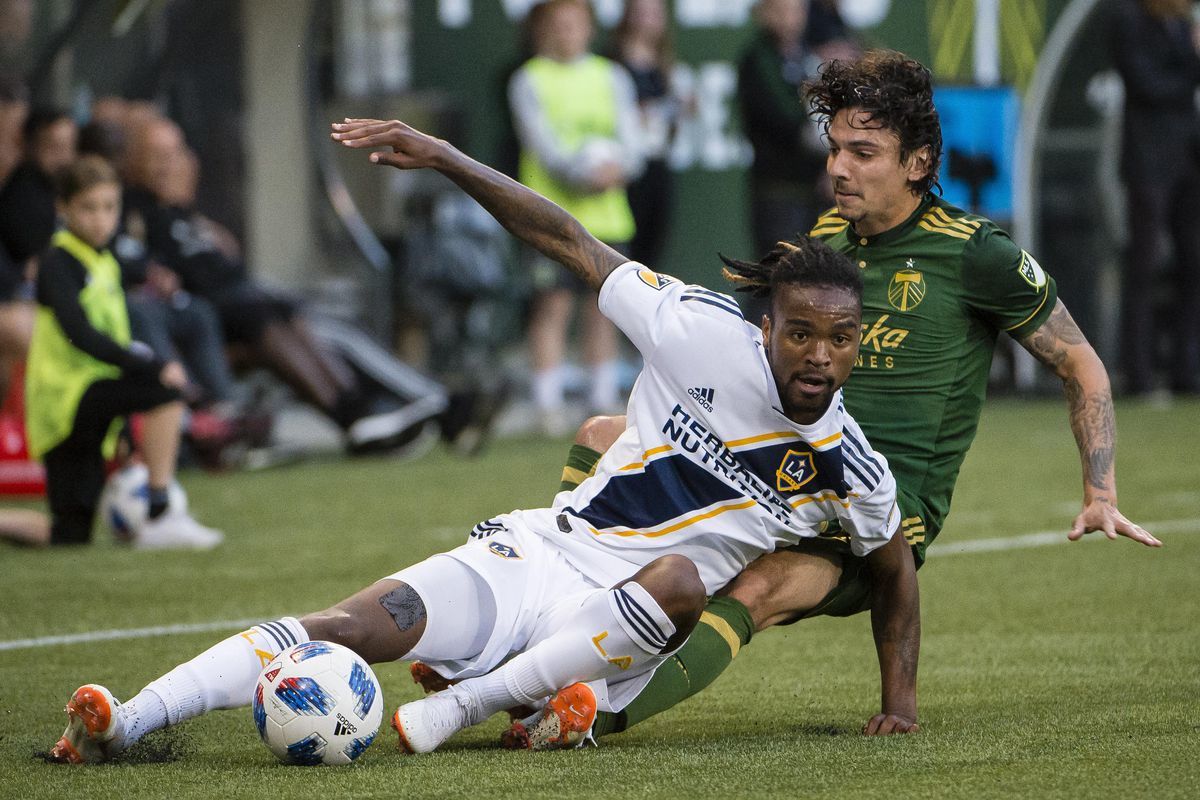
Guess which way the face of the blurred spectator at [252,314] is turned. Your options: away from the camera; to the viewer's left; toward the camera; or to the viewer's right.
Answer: to the viewer's right

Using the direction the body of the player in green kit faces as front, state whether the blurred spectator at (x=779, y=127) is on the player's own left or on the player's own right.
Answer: on the player's own right

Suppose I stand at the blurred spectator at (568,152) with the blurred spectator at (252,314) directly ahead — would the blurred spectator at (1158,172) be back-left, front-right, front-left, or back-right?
back-left

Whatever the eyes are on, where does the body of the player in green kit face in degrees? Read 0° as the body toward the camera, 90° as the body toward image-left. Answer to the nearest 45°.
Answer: approximately 45°

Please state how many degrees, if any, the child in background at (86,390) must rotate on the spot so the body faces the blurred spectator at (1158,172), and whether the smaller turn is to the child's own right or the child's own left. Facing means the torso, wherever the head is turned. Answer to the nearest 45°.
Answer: approximately 90° to the child's own left

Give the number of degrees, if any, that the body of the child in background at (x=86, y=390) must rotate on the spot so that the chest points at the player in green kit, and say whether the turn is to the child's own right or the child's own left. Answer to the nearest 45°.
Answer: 0° — they already face them

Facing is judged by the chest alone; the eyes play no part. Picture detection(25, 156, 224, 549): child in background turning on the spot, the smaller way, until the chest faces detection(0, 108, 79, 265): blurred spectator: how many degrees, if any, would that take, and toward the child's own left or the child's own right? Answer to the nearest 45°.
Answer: approximately 135° to the child's own left

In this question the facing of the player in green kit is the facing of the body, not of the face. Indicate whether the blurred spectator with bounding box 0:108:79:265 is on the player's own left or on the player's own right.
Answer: on the player's own right

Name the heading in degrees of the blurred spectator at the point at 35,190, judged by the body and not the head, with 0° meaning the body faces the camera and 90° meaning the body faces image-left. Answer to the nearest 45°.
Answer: approximately 315°

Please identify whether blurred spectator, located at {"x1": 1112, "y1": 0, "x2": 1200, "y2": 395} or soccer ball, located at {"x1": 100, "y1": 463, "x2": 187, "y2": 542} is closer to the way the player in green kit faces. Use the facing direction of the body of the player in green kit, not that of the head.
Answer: the soccer ball

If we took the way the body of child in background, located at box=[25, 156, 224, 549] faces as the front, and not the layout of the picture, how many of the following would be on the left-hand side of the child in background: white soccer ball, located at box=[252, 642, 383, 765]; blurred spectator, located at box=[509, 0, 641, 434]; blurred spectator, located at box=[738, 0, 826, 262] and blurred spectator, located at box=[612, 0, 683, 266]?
3

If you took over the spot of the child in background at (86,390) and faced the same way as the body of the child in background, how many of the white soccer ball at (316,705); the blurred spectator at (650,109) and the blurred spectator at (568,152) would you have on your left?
2

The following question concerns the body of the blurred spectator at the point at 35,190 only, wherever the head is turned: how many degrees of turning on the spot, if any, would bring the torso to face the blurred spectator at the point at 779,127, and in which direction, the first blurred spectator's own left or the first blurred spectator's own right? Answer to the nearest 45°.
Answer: approximately 45° to the first blurred spectator's own left

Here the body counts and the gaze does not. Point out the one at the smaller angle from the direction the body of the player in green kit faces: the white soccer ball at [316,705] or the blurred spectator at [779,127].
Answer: the white soccer ball
